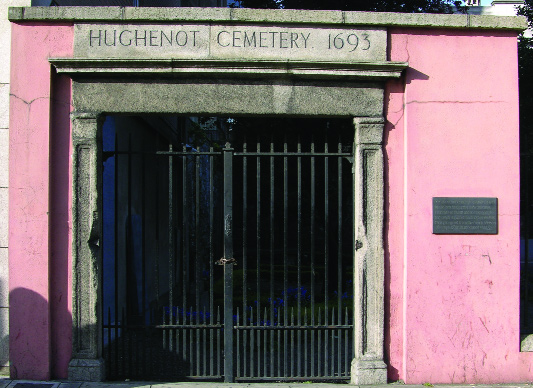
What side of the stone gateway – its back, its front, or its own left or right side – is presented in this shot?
front

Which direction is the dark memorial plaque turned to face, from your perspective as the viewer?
facing the viewer
